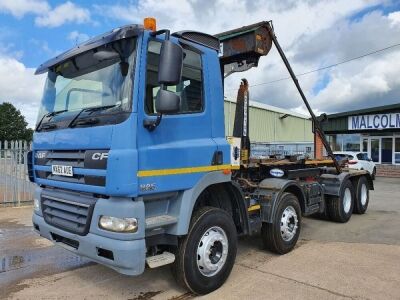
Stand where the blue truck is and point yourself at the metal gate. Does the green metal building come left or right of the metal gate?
right

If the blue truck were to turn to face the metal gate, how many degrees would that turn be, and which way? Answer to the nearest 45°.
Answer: approximately 90° to its right

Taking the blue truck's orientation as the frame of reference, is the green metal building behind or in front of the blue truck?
behind

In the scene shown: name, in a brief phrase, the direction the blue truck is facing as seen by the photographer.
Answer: facing the viewer and to the left of the viewer
